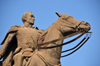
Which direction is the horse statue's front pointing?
to the viewer's right
